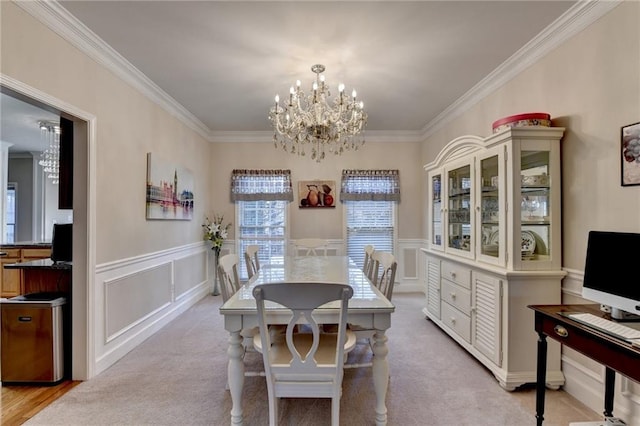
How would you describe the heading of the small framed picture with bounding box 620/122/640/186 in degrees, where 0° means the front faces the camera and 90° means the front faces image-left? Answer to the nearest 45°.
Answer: approximately 45°

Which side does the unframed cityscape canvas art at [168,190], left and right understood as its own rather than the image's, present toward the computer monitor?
front

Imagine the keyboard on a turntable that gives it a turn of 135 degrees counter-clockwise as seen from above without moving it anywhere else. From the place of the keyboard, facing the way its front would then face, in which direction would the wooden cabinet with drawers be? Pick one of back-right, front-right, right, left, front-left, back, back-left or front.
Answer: back

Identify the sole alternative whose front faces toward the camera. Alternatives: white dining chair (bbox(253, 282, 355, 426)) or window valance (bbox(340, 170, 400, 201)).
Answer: the window valance

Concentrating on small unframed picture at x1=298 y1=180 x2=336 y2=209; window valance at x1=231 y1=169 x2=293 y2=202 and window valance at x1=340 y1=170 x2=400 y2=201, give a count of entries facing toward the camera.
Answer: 3

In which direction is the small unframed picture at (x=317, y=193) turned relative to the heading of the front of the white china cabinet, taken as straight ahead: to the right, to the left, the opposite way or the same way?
to the left

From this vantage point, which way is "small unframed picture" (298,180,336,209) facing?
toward the camera

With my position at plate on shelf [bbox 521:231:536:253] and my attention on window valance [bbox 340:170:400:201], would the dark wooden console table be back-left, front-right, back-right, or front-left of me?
back-left

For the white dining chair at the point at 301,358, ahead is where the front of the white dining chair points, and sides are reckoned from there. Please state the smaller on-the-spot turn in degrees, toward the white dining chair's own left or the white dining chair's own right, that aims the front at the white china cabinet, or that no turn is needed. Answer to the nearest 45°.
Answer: approximately 45° to the white dining chair's own right

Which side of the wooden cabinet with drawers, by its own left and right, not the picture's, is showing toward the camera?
front

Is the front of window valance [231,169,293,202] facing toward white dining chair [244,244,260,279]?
yes

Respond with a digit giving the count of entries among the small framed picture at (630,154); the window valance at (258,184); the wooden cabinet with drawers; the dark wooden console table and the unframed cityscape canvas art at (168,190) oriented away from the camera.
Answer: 0

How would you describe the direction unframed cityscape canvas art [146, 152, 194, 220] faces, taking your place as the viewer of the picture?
facing the viewer and to the right of the viewer

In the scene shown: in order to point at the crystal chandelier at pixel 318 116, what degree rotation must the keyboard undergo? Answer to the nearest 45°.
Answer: approximately 45° to its right

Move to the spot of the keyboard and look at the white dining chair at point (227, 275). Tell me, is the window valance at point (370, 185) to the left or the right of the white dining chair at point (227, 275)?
right

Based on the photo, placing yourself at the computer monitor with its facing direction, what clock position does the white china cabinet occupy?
The white china cabinet is roughly at 3 o'clock from the computer monitor.

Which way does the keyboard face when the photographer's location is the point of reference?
facing the viewer and to the left of the viewer

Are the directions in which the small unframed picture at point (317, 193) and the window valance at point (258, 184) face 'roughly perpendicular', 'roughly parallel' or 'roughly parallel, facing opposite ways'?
roughly parallel

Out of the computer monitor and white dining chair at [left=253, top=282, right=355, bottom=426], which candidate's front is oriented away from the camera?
the white dining chair

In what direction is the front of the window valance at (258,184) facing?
toward the camera

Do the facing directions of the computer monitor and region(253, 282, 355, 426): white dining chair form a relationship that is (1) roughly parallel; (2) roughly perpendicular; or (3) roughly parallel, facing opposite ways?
roughly perpendicular

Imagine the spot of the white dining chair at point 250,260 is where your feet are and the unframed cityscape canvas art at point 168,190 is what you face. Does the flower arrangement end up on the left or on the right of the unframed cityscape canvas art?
right

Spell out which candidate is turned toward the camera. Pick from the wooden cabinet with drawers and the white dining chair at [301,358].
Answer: the wooden cabinet with drawers

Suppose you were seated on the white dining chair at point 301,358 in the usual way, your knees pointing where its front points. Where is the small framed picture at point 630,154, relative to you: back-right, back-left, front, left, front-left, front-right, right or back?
right
